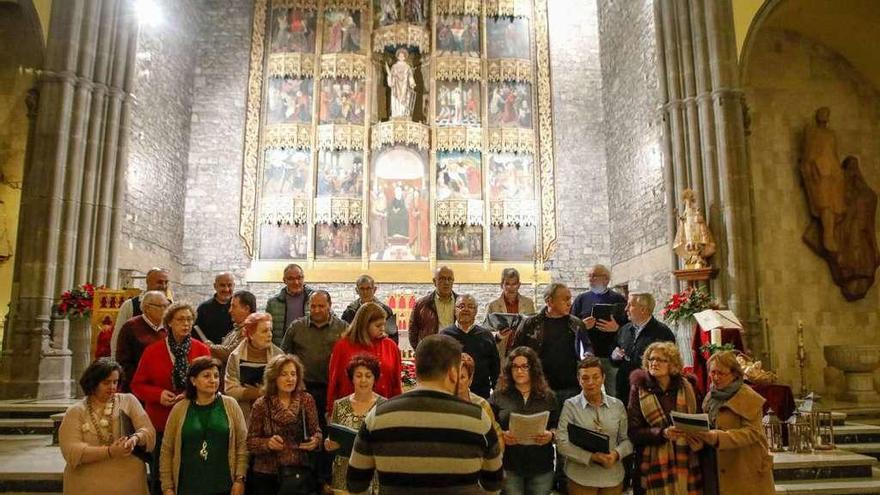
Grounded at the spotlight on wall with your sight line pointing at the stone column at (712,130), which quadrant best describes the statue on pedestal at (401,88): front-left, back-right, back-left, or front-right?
front-left

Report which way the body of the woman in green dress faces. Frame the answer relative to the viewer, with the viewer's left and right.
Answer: facing the viewer

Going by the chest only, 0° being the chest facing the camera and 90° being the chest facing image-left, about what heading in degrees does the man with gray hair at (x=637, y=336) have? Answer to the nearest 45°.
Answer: approximately 45°

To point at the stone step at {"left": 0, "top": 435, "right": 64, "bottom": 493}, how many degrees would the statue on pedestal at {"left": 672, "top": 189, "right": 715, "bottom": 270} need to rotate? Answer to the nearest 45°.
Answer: approximately 45° to its right

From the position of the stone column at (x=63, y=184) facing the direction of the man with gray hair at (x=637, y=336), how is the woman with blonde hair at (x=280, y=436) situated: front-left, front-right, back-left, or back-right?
front-right

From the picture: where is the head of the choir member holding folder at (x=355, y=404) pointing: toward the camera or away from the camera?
toward the camera

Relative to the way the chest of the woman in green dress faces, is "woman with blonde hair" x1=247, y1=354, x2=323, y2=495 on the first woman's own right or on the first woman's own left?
on the first woman's own left

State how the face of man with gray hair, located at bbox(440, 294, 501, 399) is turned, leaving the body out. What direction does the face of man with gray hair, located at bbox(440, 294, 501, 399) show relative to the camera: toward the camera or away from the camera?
toward the camera

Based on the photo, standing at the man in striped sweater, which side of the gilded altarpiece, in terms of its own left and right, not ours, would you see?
front

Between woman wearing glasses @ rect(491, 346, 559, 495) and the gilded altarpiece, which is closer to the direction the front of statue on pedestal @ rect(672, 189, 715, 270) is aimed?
the woman wearing glasses

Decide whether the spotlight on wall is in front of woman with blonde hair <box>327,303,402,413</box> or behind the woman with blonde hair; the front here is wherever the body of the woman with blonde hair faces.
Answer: behind

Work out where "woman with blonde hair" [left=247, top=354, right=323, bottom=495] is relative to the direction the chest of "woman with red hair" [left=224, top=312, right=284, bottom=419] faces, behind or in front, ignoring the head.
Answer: in front

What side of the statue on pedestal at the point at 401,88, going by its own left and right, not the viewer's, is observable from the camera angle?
front

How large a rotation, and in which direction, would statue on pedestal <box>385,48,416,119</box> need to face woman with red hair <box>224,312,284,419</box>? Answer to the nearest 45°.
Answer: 0° — it already faces them
